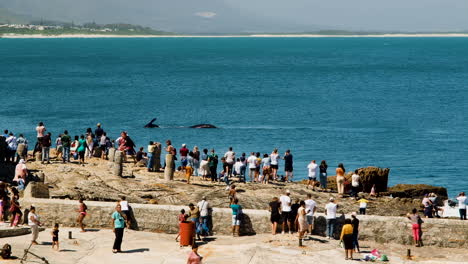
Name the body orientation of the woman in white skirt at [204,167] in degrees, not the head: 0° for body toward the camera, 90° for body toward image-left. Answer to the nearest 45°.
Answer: approximately 180°

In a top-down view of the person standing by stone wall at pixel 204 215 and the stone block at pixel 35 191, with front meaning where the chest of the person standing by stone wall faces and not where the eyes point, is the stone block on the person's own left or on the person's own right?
on the person's own left

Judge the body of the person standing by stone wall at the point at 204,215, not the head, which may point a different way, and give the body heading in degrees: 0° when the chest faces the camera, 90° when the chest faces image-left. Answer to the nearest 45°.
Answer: approximately 180°

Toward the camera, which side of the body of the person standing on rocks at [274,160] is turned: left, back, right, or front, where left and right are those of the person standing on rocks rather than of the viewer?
back

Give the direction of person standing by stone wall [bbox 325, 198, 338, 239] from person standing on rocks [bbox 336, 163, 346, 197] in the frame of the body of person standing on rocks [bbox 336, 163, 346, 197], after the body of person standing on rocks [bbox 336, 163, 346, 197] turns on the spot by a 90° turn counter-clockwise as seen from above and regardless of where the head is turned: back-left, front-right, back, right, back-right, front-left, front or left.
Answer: left

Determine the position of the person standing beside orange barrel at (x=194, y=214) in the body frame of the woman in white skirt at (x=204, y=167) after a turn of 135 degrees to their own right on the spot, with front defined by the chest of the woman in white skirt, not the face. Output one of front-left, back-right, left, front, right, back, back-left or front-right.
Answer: front-right

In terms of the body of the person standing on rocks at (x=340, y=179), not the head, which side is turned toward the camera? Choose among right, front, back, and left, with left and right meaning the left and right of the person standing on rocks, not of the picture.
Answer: back

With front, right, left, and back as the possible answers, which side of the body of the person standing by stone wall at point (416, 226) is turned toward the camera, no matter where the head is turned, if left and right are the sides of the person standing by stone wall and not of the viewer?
back

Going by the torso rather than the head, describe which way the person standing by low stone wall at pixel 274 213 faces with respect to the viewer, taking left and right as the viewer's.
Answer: facing away from the viewer

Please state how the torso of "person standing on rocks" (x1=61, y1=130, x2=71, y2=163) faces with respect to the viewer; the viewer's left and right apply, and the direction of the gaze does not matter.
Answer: facing away from the viewer

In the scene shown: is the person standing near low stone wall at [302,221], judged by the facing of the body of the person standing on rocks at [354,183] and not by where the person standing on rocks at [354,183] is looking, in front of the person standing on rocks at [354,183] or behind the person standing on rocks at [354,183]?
behind

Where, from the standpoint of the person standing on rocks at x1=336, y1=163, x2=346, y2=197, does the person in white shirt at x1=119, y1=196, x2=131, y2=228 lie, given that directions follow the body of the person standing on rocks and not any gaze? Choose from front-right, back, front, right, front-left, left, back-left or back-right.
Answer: back-left

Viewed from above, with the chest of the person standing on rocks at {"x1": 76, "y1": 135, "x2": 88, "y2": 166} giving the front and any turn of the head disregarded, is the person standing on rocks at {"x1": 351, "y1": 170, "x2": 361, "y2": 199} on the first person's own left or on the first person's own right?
on the first person's own right

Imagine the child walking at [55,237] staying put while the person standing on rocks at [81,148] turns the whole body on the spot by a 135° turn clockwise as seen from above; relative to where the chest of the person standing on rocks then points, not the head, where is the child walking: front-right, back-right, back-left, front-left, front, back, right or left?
front-right
